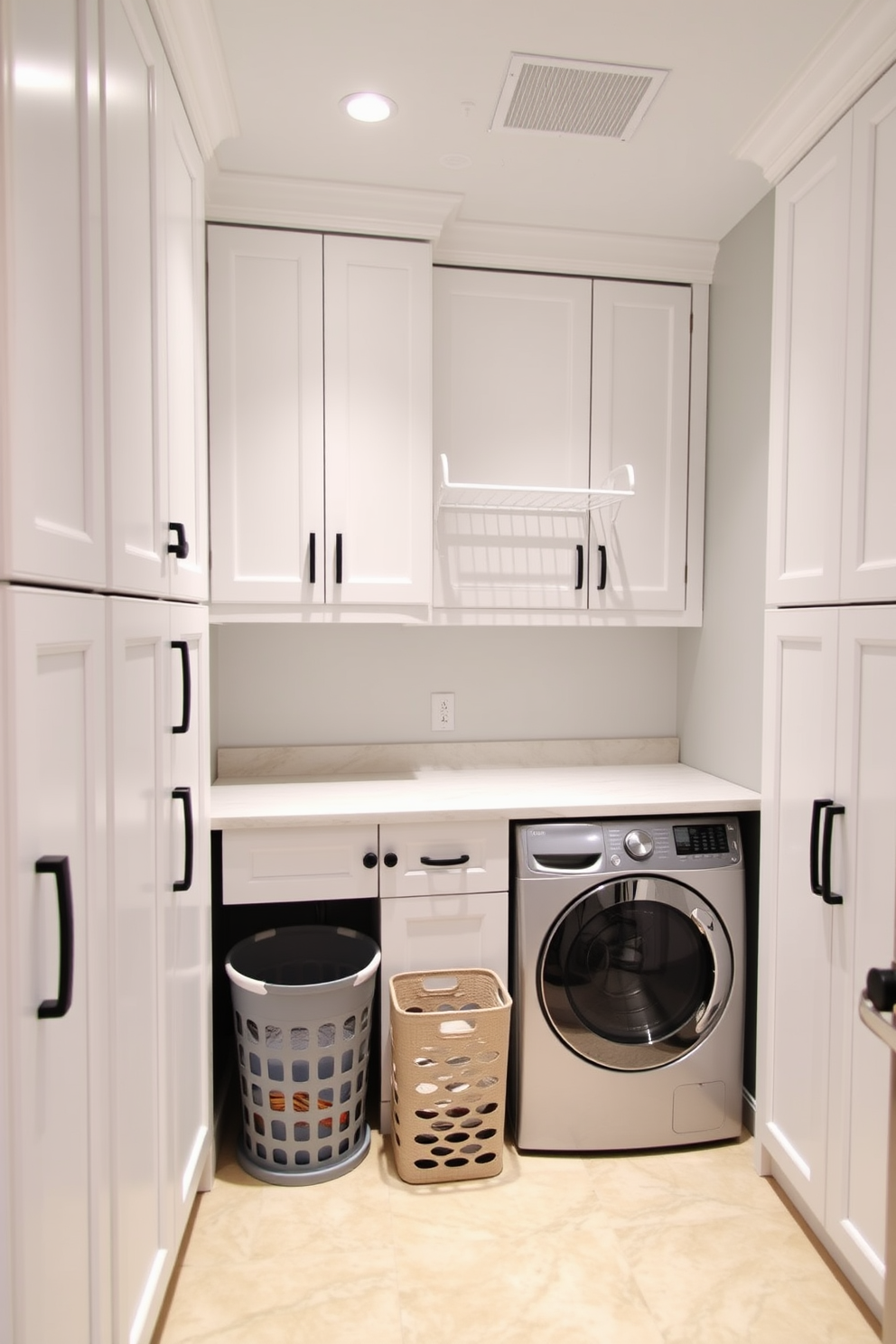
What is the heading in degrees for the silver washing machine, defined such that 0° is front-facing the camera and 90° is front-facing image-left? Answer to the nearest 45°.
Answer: approximately 0°

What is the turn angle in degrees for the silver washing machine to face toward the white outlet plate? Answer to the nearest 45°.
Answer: approximately 135° to its right

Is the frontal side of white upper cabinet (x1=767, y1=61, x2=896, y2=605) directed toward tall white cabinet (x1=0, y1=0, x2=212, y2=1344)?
yes

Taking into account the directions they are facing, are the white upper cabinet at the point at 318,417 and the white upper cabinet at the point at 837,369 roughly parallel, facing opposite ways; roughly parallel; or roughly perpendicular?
roughly perpendicular

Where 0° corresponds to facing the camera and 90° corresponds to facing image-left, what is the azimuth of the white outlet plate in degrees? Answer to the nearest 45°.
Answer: approximately 0°

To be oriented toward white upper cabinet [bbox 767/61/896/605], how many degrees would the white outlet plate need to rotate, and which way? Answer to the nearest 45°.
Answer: approximately 45° to its left

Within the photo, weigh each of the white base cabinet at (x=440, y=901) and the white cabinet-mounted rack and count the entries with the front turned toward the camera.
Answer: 2
